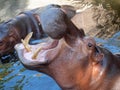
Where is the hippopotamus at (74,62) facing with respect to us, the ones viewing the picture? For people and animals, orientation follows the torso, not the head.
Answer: facing to the left of the viewer

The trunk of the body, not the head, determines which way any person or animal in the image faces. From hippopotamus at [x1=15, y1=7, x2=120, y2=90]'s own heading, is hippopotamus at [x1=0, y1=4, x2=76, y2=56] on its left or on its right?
on its right
